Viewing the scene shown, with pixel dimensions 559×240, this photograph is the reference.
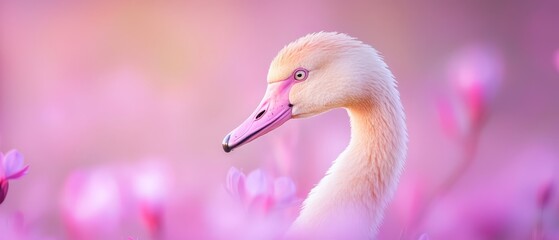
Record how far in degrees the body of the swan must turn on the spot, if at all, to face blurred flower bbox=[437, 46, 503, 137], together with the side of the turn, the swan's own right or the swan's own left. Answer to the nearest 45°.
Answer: approximately 135° to the swan's own right

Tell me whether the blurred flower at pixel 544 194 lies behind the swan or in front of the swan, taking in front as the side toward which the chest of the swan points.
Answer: behind

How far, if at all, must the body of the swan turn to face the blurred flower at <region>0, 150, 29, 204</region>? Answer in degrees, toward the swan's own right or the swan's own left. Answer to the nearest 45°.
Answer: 0° — it already faces it

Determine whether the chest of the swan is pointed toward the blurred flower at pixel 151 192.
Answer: yes

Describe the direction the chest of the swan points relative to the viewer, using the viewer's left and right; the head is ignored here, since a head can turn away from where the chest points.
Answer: facing to the left of the viewer

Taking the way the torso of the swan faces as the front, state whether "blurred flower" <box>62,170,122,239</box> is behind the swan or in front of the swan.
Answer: in front
